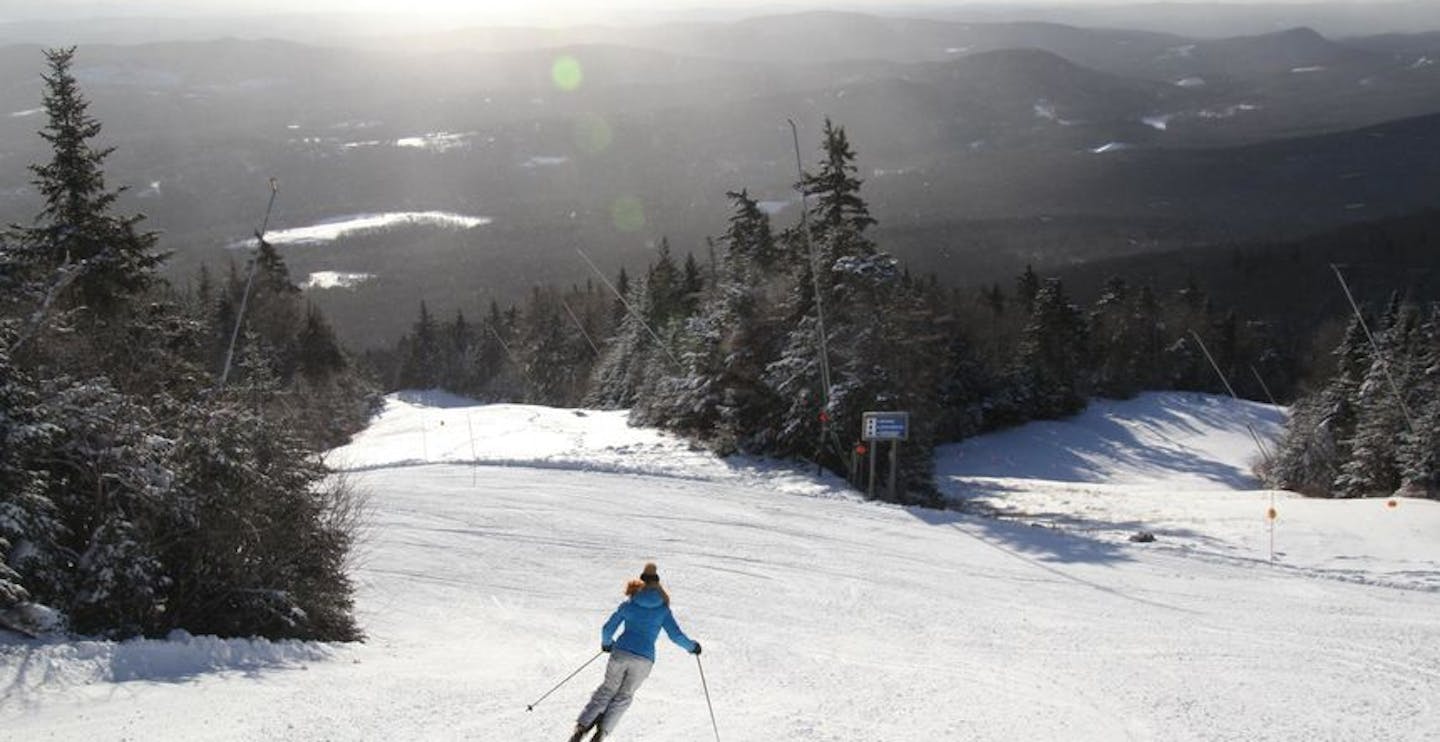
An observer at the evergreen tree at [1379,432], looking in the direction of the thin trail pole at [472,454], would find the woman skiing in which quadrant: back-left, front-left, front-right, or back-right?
front-left

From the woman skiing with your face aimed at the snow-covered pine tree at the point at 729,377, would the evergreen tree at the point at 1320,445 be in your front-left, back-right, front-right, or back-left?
front-right

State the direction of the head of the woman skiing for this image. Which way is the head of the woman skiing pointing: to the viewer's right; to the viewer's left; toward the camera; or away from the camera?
away from the camera

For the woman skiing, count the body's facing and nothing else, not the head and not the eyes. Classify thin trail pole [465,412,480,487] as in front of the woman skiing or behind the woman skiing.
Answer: in front

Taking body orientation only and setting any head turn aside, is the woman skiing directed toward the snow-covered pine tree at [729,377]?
yes

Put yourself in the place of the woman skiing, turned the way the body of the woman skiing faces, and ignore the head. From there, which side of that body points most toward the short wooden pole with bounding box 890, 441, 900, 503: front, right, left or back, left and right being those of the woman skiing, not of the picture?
front

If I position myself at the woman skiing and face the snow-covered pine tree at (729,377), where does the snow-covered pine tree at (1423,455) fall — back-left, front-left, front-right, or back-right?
front-right

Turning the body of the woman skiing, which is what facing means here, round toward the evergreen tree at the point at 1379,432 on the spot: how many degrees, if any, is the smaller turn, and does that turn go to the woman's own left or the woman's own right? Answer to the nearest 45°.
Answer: approximately 45° to the woman's own right

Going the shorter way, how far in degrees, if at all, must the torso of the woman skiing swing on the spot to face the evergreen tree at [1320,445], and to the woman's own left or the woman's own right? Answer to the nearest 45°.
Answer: approximately 45° to the woman's own right

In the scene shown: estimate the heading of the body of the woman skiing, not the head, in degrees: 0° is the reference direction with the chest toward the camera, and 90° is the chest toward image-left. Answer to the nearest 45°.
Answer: approximately 180°

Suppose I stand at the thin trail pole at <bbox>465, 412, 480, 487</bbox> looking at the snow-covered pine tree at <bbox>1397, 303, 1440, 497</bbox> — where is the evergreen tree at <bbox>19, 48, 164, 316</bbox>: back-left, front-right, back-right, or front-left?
back-right

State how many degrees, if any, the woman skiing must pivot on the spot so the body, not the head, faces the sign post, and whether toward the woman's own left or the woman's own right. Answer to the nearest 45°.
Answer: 0° — they already face it

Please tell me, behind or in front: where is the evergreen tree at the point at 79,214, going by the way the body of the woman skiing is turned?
in front

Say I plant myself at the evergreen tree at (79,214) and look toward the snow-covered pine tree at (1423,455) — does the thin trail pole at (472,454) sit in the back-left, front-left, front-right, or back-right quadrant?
front-left
